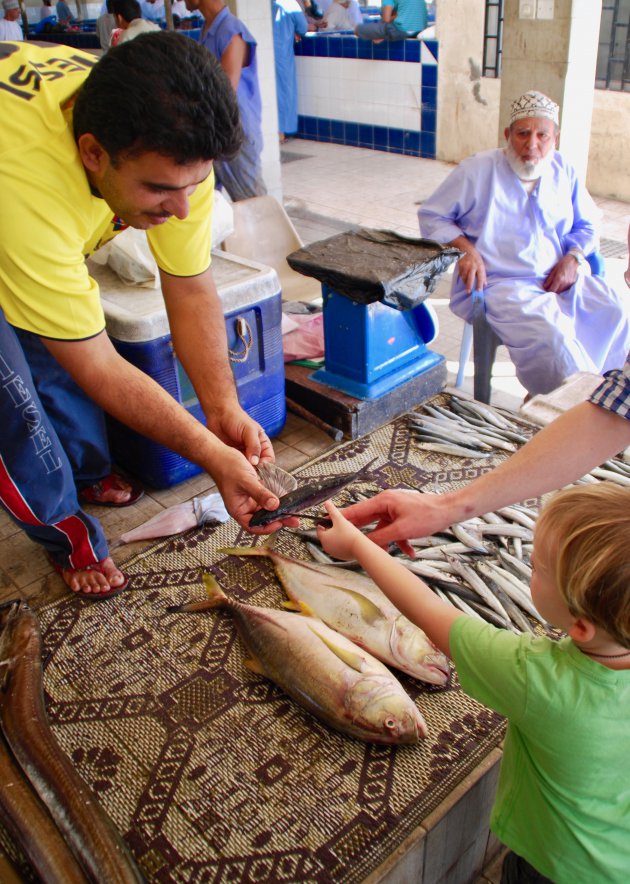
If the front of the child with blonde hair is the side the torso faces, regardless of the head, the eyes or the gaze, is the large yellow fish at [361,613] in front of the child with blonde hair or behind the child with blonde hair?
in front

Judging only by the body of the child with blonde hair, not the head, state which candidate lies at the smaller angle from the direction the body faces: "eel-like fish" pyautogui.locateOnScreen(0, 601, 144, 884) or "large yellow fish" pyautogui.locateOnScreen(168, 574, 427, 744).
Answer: the large yellow fish

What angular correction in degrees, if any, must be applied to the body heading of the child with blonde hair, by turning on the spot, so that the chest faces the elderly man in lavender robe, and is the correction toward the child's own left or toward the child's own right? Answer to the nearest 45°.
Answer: approximately 45° to the child's own right

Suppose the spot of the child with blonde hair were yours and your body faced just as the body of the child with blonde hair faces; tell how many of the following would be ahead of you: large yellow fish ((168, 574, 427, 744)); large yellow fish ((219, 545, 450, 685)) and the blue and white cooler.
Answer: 3

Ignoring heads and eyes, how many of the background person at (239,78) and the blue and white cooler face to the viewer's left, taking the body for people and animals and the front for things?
1

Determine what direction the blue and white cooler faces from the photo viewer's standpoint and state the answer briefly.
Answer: facing the viewer and to the right of the viewer

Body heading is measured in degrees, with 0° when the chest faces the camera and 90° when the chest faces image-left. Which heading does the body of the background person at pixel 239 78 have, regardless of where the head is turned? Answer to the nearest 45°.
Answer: approximately 90°

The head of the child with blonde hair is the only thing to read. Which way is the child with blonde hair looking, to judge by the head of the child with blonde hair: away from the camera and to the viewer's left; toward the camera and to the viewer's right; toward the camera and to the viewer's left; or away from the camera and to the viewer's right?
away from the camera and to the viewer's left

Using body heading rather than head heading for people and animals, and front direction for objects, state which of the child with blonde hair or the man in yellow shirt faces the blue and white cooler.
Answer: the child with blonde hair

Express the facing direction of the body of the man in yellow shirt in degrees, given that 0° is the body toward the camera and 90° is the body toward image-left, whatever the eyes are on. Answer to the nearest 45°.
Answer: approximately 315°

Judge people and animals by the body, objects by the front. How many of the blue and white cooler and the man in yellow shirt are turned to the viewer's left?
0

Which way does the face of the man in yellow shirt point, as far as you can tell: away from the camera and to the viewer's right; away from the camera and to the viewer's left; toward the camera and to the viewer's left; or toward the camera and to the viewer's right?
toward the camera and to the viewer's right
